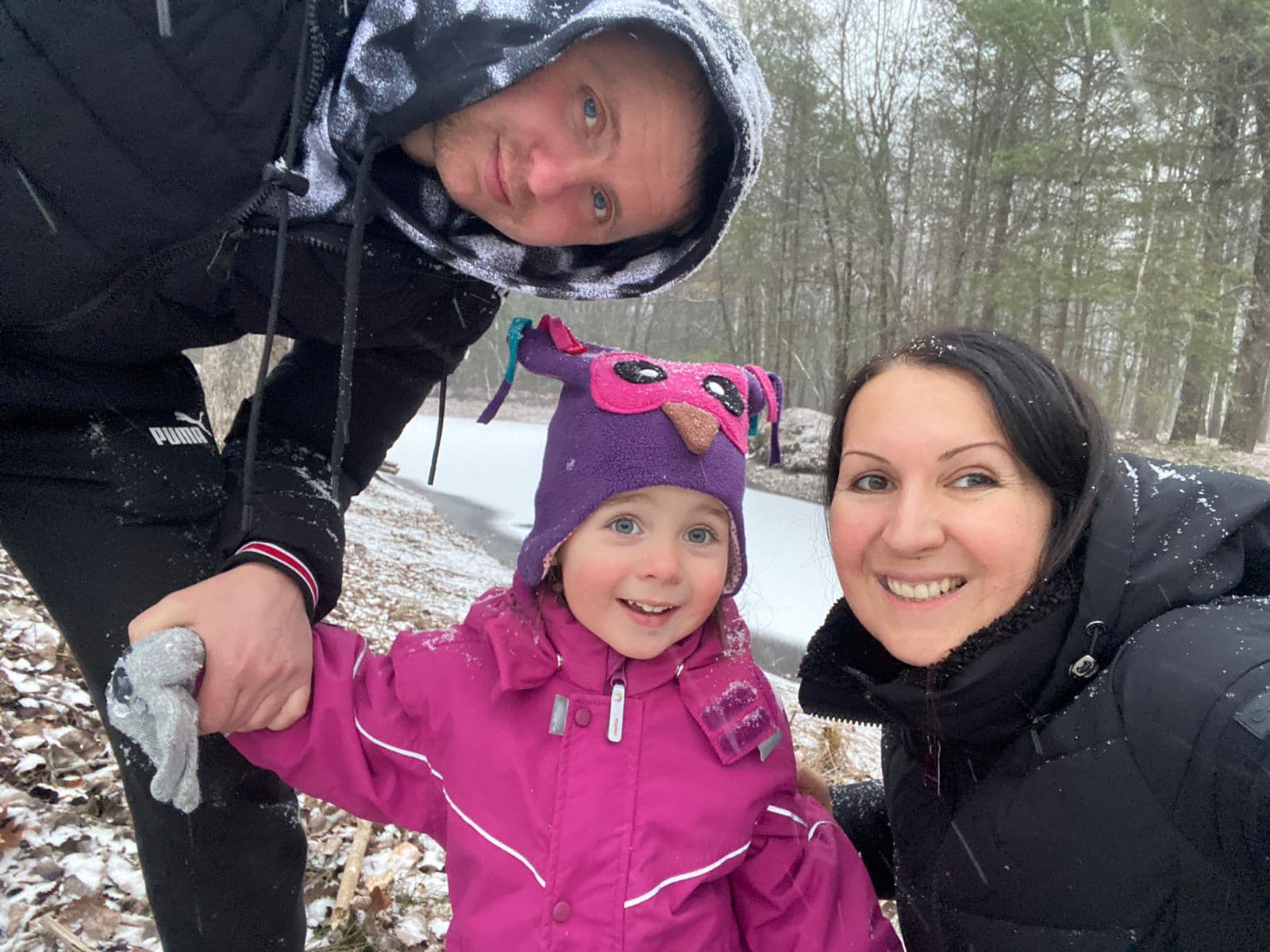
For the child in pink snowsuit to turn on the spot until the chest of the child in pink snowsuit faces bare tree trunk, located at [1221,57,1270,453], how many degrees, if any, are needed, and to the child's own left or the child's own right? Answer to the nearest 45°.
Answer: approximately 135° to the child's own left

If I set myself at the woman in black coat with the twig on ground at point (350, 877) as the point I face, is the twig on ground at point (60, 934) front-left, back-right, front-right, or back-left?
front-left

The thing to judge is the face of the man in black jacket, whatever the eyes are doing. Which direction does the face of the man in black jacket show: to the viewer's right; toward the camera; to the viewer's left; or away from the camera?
toward the camera

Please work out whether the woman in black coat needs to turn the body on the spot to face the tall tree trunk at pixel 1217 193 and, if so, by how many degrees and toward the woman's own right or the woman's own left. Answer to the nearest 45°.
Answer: approximately 135° to the woman's own right

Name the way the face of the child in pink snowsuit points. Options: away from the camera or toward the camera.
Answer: toward the camera

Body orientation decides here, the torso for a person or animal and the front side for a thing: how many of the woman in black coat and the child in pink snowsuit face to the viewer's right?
0

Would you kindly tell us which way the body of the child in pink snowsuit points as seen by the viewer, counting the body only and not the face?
toward the camera

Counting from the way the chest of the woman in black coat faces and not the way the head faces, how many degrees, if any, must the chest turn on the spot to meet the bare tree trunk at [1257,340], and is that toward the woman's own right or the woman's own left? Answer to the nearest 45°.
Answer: approximately 135° to the woman's own right

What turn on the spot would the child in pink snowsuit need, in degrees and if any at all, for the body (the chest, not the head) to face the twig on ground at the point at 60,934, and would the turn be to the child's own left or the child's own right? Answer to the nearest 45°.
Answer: approximately 90° to the child's own right

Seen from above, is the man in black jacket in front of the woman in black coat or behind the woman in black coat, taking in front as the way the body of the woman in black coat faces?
in front

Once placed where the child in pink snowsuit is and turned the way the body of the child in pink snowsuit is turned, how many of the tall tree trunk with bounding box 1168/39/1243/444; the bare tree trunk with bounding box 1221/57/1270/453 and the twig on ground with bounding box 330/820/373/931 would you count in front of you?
0
